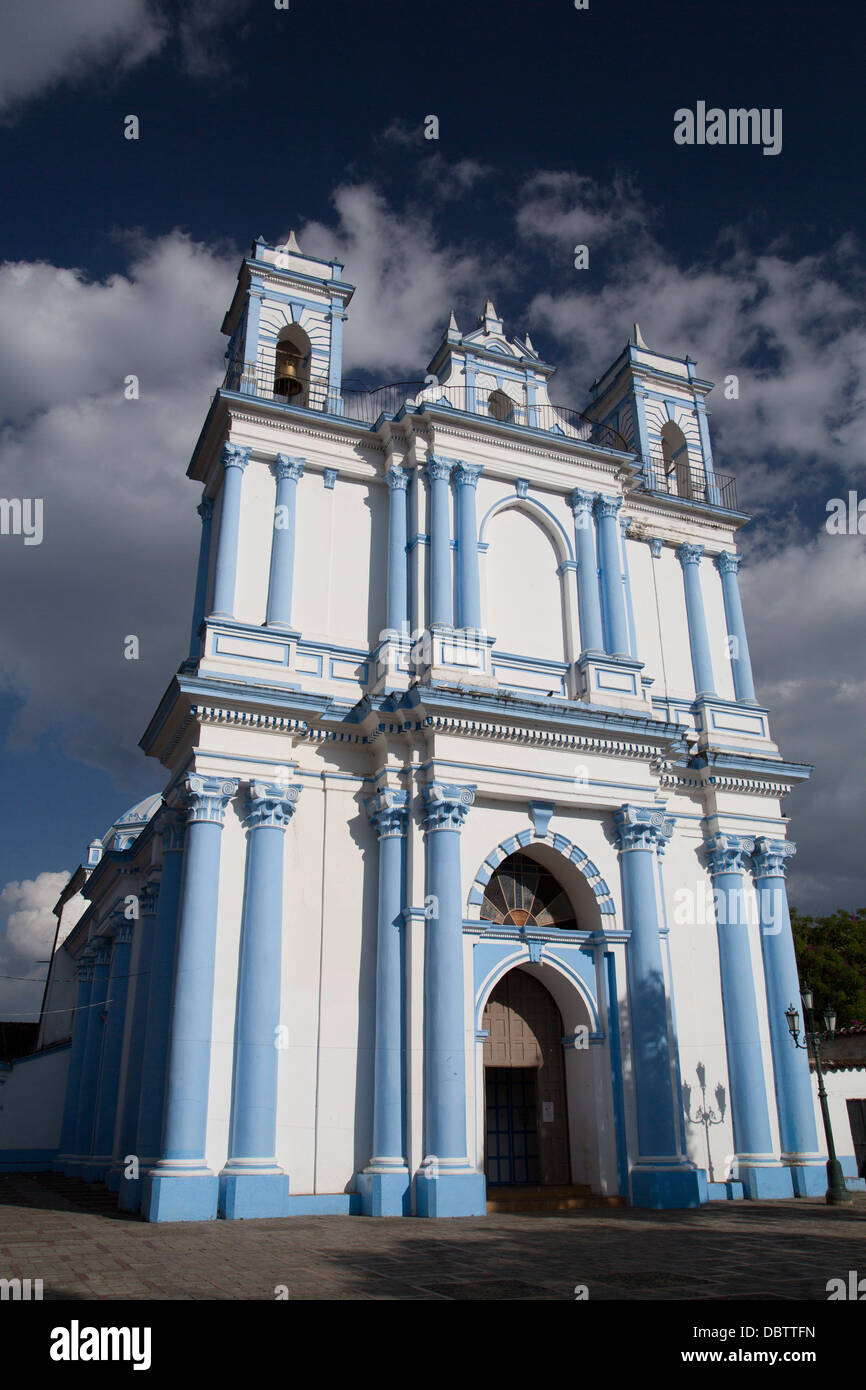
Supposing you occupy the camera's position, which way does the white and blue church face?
facing the viewer and to the right of the viewer

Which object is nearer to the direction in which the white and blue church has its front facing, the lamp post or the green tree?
the lamp post

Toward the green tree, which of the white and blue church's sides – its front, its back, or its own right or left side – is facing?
left

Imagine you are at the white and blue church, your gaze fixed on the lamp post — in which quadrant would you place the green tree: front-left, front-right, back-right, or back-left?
front-left

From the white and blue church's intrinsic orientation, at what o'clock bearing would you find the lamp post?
The lamp post is roughly at 10 o'clock from the white and blue church.
